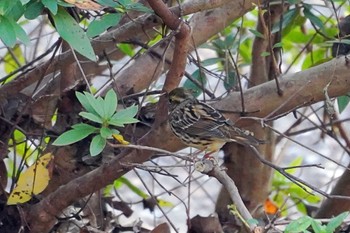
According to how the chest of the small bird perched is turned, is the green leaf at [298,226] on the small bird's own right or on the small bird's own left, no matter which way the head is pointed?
on the small bird's own left

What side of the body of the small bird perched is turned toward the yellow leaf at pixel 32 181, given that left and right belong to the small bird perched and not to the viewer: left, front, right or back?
front

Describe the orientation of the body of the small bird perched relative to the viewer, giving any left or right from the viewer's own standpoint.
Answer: facing to the left of the viewer

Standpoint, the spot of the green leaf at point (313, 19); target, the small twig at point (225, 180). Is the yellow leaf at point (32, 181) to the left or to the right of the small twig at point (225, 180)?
right

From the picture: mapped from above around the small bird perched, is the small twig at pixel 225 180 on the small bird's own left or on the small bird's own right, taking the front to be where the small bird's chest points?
on the small bird's own left
